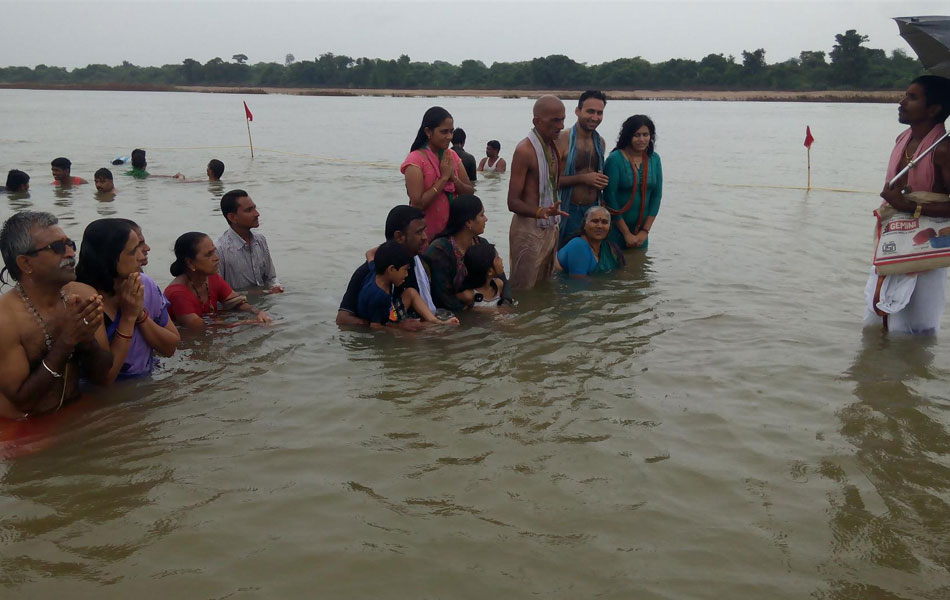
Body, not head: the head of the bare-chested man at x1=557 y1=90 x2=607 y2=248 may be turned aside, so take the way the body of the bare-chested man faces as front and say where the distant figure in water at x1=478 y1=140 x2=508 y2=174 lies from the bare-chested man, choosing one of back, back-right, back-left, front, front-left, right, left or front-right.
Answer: back-left

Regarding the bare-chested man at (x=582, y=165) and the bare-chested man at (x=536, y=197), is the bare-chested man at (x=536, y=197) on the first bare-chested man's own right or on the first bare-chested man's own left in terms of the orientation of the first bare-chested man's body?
on the first bare-chested man's own right

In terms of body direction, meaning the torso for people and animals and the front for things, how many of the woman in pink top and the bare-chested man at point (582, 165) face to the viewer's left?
0

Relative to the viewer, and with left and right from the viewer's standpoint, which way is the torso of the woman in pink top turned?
facing the viewer and to the right of the viewer

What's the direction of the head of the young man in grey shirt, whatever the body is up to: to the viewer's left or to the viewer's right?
to the viewer's right

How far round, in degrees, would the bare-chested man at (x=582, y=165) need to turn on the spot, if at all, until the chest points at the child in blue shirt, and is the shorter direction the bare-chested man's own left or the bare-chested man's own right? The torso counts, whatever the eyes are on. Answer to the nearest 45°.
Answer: approximately 90° to the bare-chested man's own right

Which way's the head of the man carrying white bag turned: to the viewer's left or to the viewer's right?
to the viewer's left

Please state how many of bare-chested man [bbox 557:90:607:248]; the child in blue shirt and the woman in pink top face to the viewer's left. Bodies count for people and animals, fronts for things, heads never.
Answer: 0
